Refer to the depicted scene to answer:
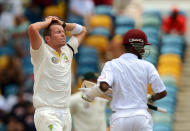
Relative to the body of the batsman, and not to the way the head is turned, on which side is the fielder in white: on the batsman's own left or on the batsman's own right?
on the batsman's own left

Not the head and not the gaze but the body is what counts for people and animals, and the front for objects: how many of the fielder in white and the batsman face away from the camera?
1

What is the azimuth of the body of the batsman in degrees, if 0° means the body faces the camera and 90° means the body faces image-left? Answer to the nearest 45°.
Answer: approximately 180°

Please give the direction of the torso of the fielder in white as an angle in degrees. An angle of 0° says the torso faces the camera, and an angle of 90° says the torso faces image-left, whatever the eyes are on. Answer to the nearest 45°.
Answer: approximately 315°

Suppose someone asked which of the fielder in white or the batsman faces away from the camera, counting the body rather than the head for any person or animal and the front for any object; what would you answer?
the batsman
